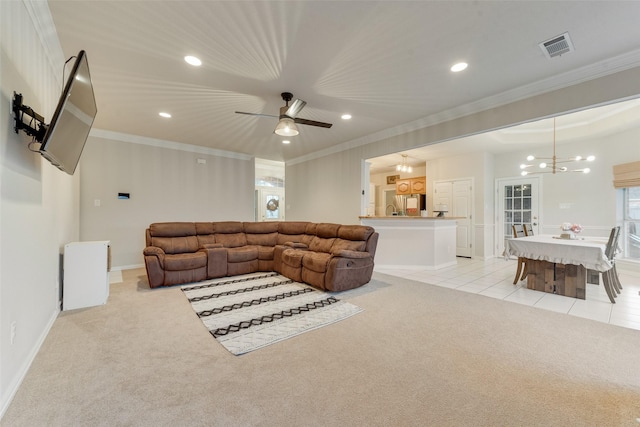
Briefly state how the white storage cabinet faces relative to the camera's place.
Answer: facing to the right of the viewer

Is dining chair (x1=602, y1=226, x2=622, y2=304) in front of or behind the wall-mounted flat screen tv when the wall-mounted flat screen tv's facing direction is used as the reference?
in front

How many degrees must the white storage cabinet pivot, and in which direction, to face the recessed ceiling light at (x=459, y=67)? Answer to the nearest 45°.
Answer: approximately 45° to its right

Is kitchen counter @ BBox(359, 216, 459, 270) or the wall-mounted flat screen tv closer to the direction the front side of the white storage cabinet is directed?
the kitchen counter

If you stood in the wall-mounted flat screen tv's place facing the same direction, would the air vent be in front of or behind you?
in front

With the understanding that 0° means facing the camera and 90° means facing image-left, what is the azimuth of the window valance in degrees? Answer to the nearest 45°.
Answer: approximately 45°

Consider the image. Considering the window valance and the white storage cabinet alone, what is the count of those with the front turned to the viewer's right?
1

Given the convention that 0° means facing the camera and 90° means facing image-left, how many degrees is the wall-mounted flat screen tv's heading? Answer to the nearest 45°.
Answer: approximately 315°

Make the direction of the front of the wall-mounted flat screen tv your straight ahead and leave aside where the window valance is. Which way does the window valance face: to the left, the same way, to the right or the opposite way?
the opposite way
